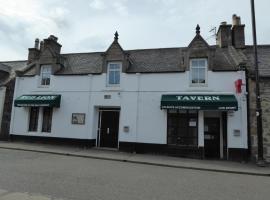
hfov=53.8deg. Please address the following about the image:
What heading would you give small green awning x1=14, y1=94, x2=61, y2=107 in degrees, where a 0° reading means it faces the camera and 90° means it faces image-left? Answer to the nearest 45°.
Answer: approximately 0°

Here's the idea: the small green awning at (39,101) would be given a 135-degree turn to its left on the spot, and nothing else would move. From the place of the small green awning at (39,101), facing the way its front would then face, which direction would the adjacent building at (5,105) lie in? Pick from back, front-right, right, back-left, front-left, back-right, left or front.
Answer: left

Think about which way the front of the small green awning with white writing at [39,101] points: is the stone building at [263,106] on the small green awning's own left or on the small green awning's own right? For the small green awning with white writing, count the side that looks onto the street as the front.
on the small green awning's own left
